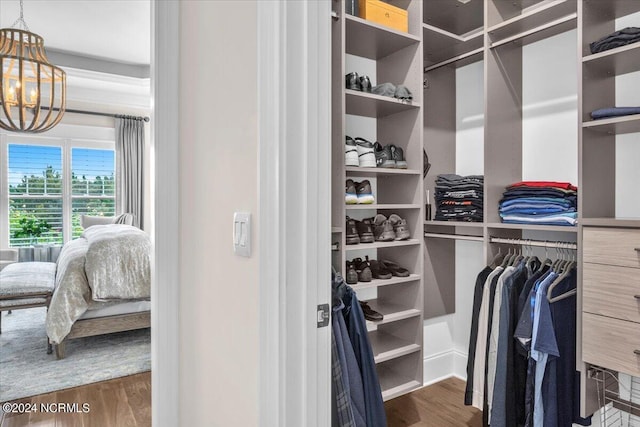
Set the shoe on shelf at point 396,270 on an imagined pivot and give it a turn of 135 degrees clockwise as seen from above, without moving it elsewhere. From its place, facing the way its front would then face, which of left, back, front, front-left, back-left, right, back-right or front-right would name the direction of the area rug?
front

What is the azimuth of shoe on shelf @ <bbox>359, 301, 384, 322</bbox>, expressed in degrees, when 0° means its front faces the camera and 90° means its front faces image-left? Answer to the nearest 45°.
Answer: approximately 315°

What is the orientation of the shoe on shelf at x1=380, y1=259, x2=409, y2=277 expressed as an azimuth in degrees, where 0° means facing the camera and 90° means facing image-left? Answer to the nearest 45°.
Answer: approximately 315°

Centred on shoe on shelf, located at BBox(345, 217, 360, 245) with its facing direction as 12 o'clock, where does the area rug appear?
The area rug is roughly at 5 o'clock from the shoe on shelf.

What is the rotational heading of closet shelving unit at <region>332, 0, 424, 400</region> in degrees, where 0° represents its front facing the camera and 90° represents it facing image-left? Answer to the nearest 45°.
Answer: approximately 315°

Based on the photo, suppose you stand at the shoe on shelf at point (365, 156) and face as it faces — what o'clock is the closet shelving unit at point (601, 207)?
The closet shelving unit is roughly at 11 o'clock from the shoe on shelf.
